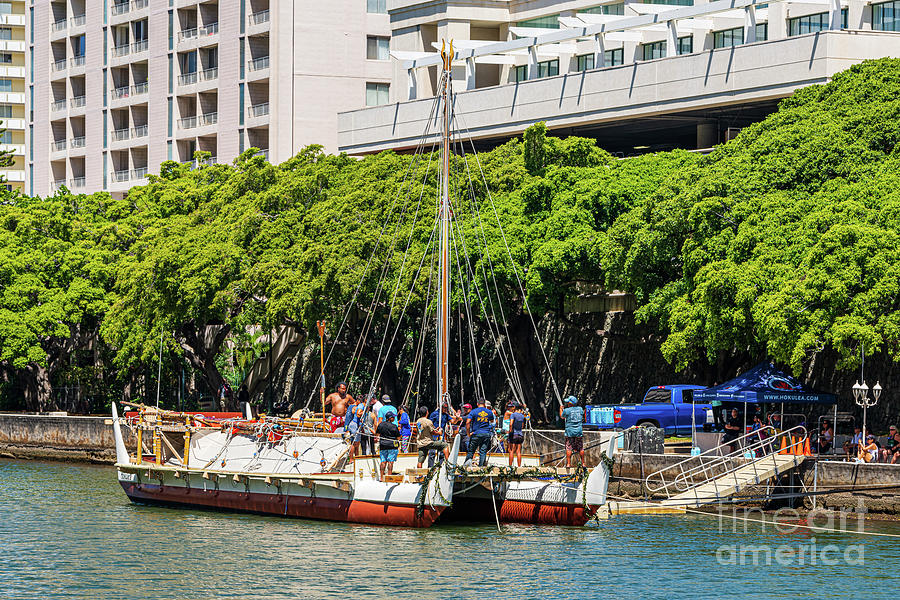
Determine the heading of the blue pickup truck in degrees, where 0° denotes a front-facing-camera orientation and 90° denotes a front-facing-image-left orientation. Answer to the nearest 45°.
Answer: approximately 225°

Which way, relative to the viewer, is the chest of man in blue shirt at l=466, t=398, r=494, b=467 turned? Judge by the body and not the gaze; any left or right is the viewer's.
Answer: facing away from the viewer

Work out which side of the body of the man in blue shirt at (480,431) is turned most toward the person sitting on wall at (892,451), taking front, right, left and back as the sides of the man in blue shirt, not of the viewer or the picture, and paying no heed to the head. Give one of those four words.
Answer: right
